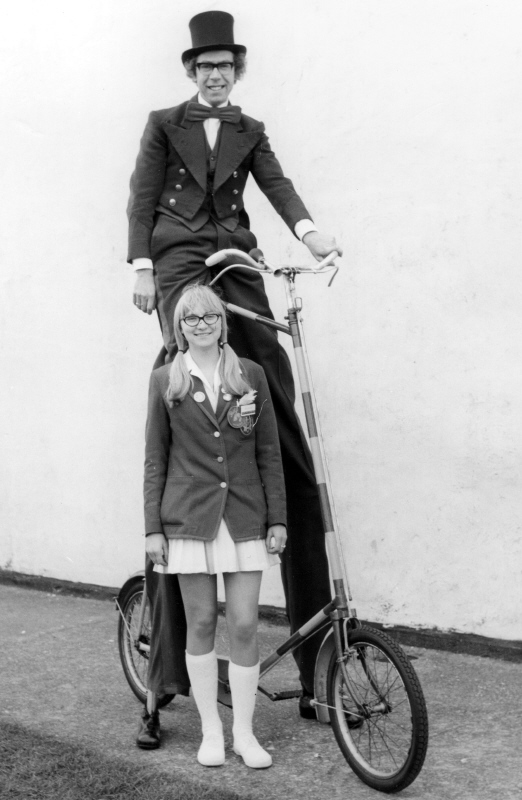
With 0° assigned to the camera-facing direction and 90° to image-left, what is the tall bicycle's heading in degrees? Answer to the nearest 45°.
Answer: approximately 315°

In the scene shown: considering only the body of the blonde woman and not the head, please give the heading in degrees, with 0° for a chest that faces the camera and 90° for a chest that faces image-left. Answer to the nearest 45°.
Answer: approximately 0°
